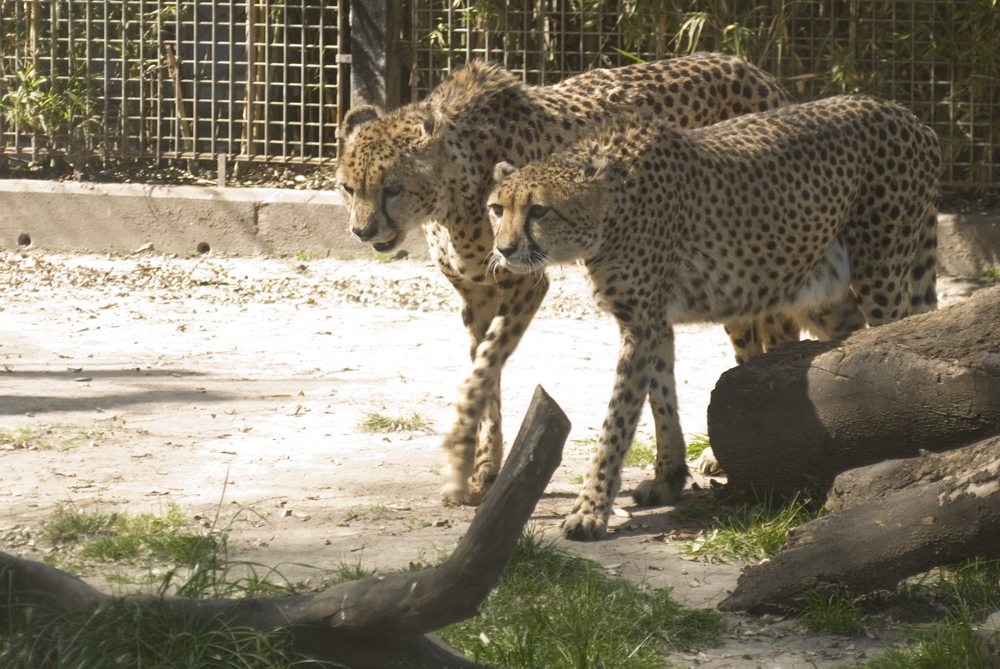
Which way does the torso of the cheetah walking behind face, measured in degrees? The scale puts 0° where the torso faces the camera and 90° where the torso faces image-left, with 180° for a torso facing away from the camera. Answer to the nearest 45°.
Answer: approximately 45°

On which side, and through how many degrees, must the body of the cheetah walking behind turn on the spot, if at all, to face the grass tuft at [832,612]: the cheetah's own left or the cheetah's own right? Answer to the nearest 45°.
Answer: approximately 90° to the cheetah's own left

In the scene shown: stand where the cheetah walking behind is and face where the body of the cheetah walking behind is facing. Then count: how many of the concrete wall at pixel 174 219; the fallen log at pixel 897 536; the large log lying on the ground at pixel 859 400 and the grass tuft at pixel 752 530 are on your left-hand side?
3

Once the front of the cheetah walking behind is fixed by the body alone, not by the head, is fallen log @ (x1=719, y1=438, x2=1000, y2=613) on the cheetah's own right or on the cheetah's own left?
on the cheetah's own left

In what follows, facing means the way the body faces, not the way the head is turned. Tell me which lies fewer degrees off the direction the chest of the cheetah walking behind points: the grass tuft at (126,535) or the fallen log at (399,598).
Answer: the grass tuft

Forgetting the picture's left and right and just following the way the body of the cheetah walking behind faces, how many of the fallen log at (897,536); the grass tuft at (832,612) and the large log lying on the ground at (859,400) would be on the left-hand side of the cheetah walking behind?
3

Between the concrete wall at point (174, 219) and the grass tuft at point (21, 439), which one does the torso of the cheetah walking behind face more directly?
the grass tuft

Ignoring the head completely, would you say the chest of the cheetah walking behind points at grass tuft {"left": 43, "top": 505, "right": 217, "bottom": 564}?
yes

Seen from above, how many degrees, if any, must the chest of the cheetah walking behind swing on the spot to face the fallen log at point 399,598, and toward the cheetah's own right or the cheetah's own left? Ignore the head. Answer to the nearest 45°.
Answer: approximately 45° to the cheetah's own left

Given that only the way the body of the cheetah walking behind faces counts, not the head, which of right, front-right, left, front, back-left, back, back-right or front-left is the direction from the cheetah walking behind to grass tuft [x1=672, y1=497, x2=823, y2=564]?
left

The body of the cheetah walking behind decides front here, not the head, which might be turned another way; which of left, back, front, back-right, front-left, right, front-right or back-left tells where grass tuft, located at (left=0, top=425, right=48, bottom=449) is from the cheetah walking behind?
front-right

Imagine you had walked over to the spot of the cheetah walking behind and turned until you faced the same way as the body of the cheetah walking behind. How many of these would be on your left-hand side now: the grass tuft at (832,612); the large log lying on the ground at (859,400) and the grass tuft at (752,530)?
3

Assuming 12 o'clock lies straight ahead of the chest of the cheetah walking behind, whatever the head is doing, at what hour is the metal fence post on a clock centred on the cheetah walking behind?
The metal fence post is roughly at 4 o'clock from the cheetah walking behind.

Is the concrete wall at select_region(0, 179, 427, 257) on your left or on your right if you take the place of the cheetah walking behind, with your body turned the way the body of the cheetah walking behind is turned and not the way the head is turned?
on your right
